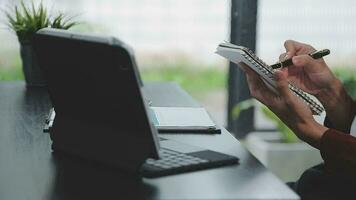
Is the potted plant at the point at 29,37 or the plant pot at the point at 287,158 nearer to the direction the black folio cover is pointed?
the plant pot

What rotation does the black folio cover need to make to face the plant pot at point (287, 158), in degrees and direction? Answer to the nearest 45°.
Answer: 0° — it already faces it

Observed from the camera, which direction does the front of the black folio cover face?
facing away from the viewer and to the right of the viewer

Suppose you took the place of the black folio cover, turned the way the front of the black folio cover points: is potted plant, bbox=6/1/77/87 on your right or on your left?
on your left

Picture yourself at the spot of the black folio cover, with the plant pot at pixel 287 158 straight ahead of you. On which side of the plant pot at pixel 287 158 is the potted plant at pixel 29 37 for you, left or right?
left
